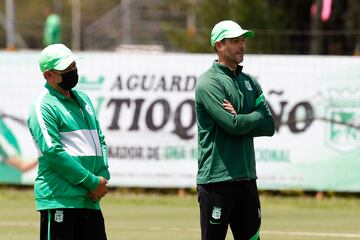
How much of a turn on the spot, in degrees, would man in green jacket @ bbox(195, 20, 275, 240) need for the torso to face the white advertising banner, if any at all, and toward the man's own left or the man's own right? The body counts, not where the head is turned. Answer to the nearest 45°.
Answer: approximately 135° to the man's own left

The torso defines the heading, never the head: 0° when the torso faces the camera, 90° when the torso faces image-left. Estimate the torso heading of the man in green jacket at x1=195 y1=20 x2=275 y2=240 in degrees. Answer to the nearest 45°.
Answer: approximately 315°

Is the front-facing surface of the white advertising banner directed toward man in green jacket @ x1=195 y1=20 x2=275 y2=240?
yes

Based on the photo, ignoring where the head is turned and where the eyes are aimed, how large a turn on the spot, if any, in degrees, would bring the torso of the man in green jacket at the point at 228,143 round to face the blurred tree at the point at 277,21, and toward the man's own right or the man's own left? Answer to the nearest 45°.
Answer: approximately 135° to the man's own left

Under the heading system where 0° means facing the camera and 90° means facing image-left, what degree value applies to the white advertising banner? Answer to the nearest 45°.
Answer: approximately 0°

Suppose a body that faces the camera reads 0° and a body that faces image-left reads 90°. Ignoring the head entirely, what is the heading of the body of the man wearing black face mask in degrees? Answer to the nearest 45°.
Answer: approximately 315°

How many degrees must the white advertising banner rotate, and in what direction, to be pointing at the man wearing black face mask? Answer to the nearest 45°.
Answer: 0° — it already faces them
